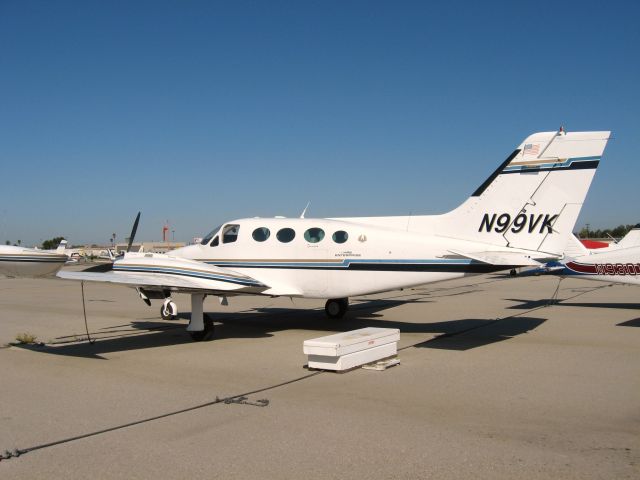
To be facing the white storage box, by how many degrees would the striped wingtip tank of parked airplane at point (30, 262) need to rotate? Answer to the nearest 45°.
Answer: approximately 135° to its left

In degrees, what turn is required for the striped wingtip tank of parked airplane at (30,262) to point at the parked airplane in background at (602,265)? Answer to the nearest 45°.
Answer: approximately 180°

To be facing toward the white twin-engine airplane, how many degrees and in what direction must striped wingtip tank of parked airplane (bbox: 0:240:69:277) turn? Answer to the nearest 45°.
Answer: approximately 180°

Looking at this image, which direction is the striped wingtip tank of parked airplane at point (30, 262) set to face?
to the viewer's left

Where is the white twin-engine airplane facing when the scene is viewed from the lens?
facing away from the viewer and to the left of the viewer

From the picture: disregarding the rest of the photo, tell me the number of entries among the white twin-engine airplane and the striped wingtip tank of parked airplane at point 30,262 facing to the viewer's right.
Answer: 0

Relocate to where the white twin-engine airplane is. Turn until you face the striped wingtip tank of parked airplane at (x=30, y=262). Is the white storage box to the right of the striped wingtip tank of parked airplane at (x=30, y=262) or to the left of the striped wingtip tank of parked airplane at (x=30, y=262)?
left
